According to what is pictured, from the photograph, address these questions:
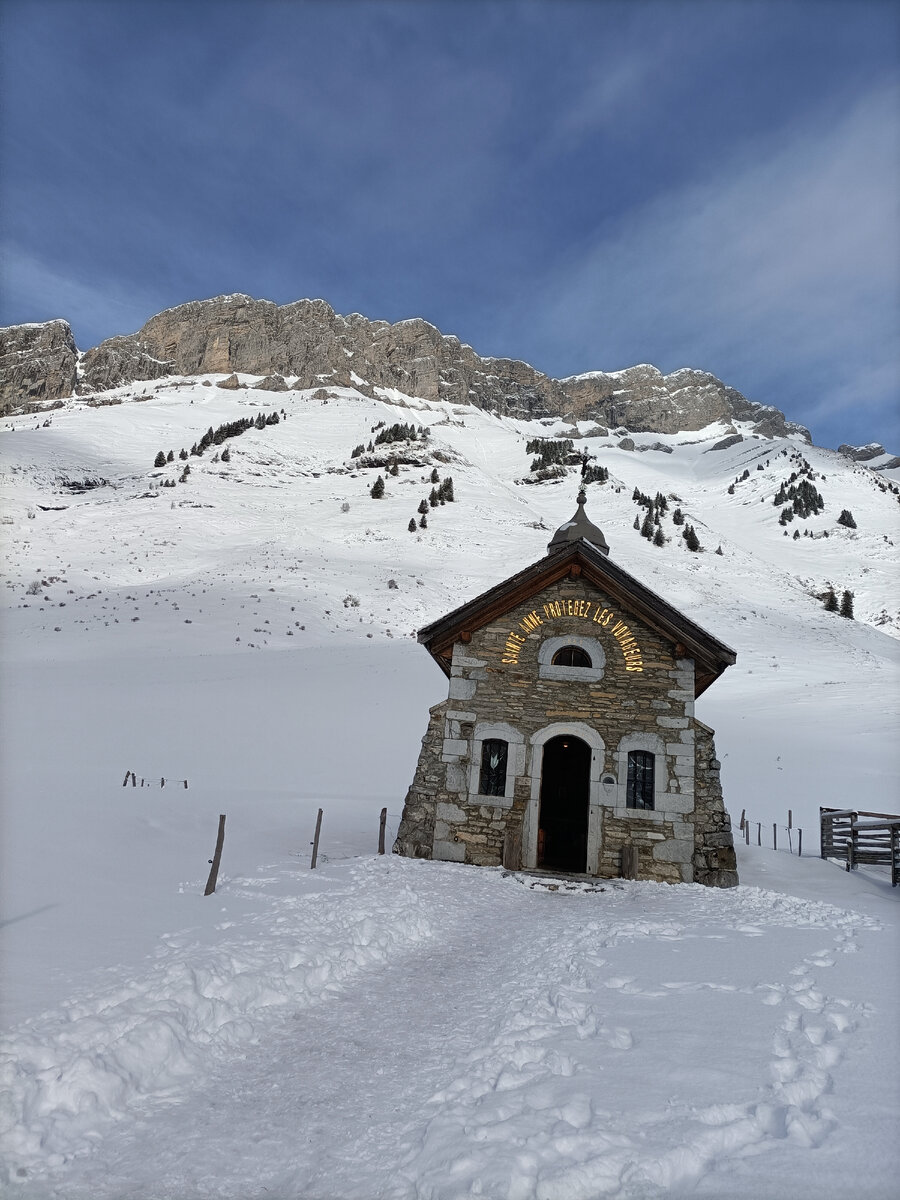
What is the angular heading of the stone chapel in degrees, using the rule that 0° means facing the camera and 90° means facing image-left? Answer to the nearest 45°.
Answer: approximately 0°

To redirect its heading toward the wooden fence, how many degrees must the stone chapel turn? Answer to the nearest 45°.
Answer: approximately 135° to its left

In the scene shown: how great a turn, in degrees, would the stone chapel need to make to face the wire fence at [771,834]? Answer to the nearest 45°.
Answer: approximately 135° to its left
